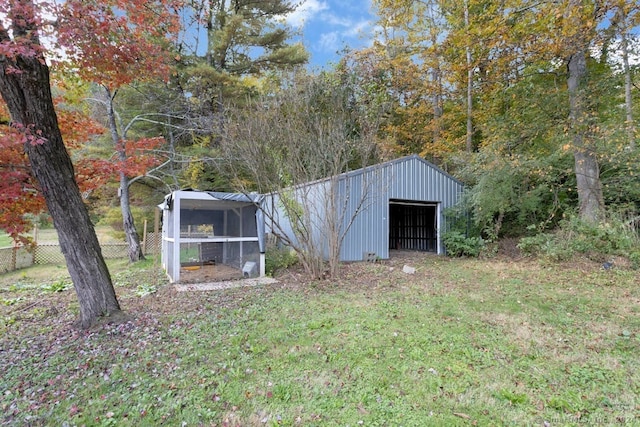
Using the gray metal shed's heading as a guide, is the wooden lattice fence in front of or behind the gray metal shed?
behind

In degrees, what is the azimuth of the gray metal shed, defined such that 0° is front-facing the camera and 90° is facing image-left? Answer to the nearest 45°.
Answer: approximately 315°

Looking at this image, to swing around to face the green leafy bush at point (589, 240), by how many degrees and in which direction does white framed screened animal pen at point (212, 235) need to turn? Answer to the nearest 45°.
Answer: approximately 90° to its left

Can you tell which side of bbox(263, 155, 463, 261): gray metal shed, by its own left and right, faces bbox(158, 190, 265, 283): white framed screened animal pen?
right

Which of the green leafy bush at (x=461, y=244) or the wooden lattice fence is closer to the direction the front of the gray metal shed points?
the green leafy bush

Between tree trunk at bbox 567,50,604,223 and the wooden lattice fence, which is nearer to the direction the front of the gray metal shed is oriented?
the tree trunk

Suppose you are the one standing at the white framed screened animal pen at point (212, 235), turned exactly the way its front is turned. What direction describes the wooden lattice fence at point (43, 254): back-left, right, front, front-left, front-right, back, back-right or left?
back-right

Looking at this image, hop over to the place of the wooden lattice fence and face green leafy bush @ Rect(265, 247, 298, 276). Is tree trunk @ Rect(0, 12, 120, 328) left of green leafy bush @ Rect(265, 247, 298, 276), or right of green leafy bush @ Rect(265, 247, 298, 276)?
right

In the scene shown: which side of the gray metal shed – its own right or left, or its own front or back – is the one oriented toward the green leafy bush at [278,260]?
right

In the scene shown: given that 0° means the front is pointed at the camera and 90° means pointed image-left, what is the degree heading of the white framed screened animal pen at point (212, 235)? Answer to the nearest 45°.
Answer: approximately 0°

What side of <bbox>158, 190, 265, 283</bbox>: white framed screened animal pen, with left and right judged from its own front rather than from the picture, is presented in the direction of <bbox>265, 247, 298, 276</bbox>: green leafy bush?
left

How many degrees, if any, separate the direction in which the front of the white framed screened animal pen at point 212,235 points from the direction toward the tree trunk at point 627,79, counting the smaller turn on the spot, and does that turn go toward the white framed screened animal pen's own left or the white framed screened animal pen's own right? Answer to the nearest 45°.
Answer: approximately 90° to the white framed screened animal pen's own left
